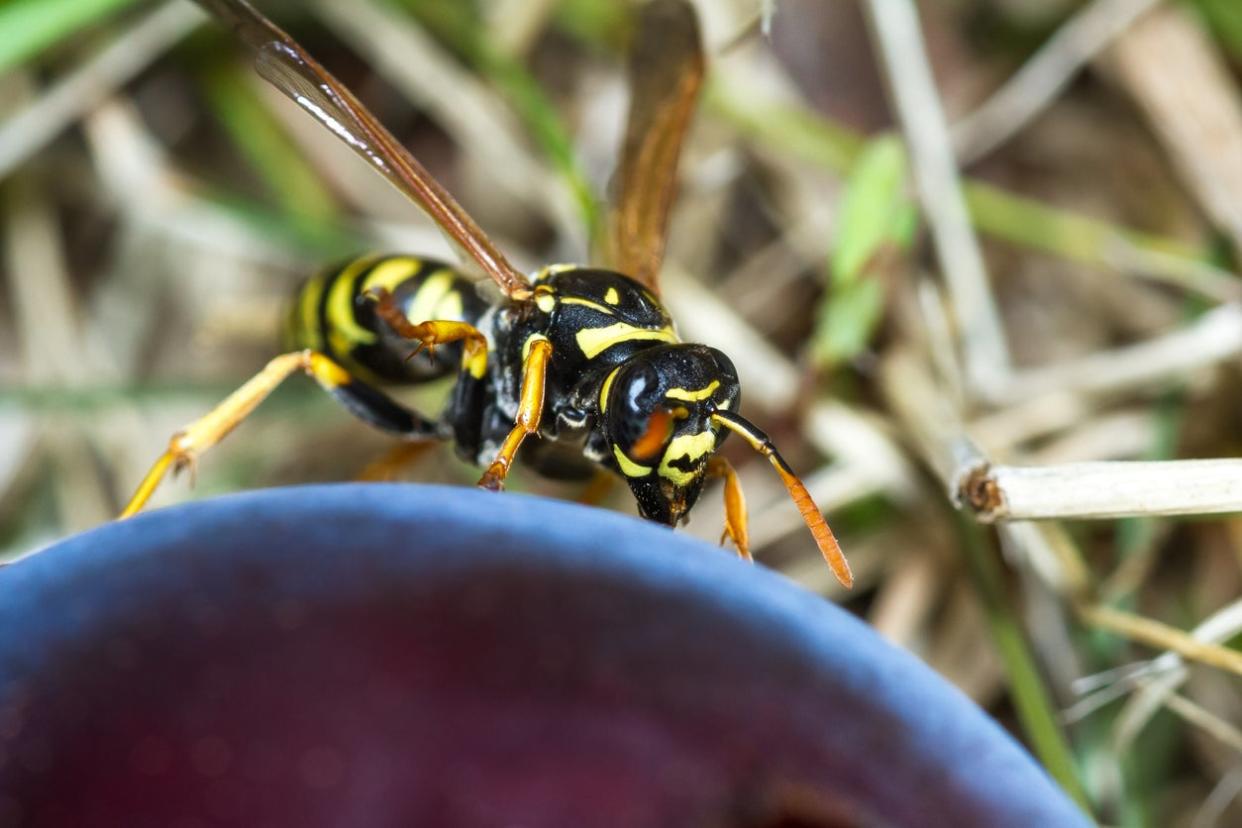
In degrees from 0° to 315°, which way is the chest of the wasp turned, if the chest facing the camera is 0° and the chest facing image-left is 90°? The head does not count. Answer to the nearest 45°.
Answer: approximately 315°

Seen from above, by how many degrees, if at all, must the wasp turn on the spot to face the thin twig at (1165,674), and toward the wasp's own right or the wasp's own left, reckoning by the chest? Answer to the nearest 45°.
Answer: approximately 45° to the wasp's own left

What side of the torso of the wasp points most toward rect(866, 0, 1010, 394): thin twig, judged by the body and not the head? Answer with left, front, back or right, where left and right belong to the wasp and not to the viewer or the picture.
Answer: left

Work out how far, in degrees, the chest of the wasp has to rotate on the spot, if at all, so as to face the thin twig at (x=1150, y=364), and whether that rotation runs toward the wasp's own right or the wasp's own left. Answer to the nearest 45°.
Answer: approximately 45° to the wasp's own left

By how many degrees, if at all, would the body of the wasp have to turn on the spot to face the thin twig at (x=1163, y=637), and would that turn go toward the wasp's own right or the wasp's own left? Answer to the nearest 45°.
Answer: approximately 45° to the wasp's own left

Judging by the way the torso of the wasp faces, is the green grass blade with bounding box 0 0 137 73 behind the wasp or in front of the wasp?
behind
